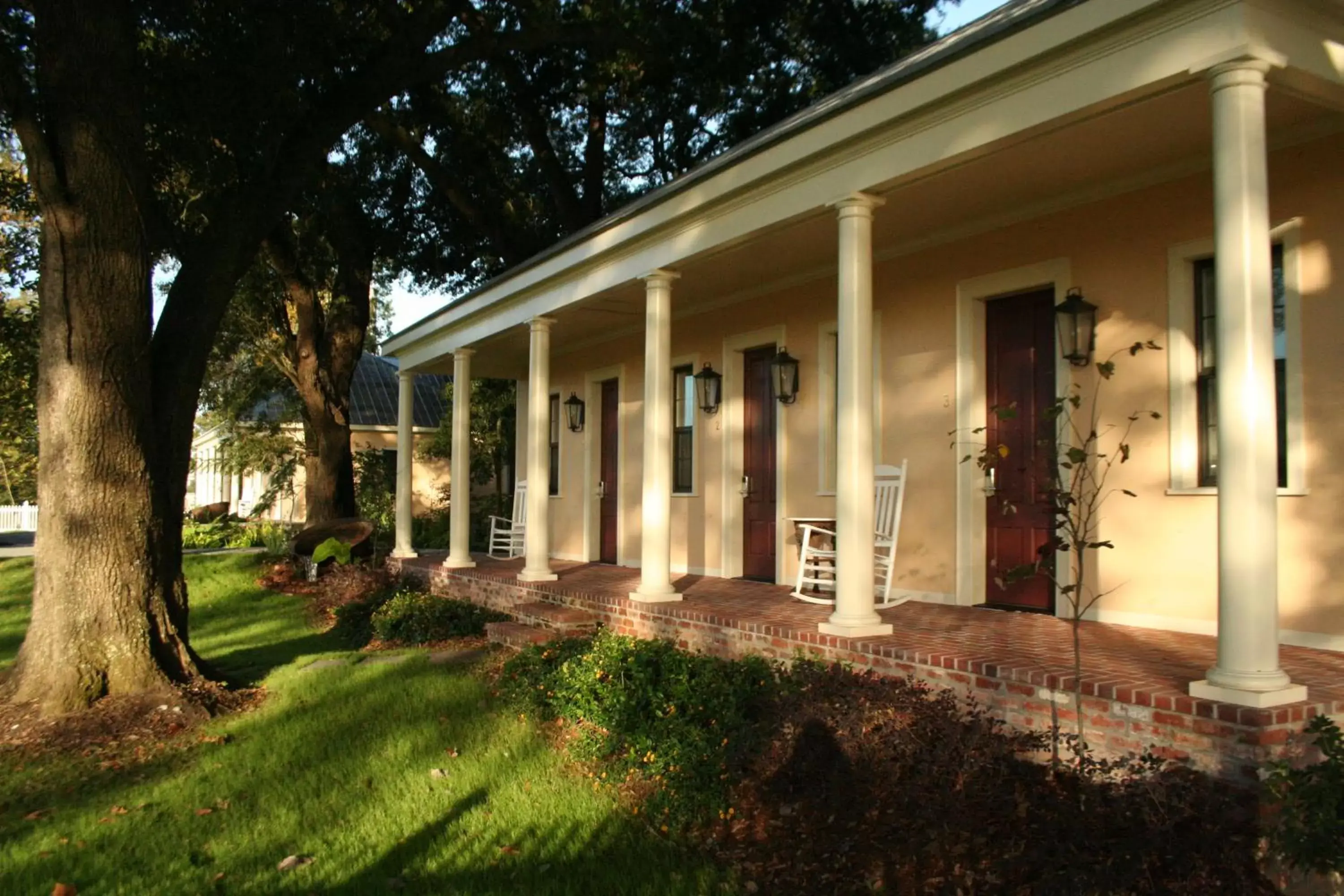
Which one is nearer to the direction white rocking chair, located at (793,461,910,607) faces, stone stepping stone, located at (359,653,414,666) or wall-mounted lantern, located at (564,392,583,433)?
the stone stepping stone

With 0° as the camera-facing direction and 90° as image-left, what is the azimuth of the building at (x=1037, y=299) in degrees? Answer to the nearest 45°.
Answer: approximately 45°

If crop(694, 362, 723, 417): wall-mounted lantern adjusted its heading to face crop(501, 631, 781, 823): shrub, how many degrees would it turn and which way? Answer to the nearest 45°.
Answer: approximately 45° to its left

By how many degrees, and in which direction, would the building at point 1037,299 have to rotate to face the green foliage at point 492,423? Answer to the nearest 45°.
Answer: approximately 90° to its right

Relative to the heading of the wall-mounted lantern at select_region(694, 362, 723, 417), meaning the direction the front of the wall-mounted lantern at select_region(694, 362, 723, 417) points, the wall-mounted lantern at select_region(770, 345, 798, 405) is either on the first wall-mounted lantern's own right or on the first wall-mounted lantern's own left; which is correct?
on the first wall-mounted lantern's own left

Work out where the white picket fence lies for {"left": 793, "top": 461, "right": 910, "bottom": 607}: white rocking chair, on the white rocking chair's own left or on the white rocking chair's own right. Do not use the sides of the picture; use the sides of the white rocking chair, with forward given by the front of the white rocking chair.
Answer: on the white rocking chair's own right

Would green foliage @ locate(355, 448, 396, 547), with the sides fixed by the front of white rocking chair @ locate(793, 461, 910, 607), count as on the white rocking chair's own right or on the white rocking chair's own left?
on the white rocking chair's own right

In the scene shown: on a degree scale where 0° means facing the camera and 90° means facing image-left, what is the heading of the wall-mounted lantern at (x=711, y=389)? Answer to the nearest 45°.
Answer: approximately 45°
